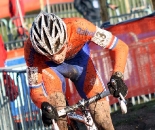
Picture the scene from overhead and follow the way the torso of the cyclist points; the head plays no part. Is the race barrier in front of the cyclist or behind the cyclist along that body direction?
behind

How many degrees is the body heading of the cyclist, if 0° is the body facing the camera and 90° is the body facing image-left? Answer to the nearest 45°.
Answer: approximately 0°
